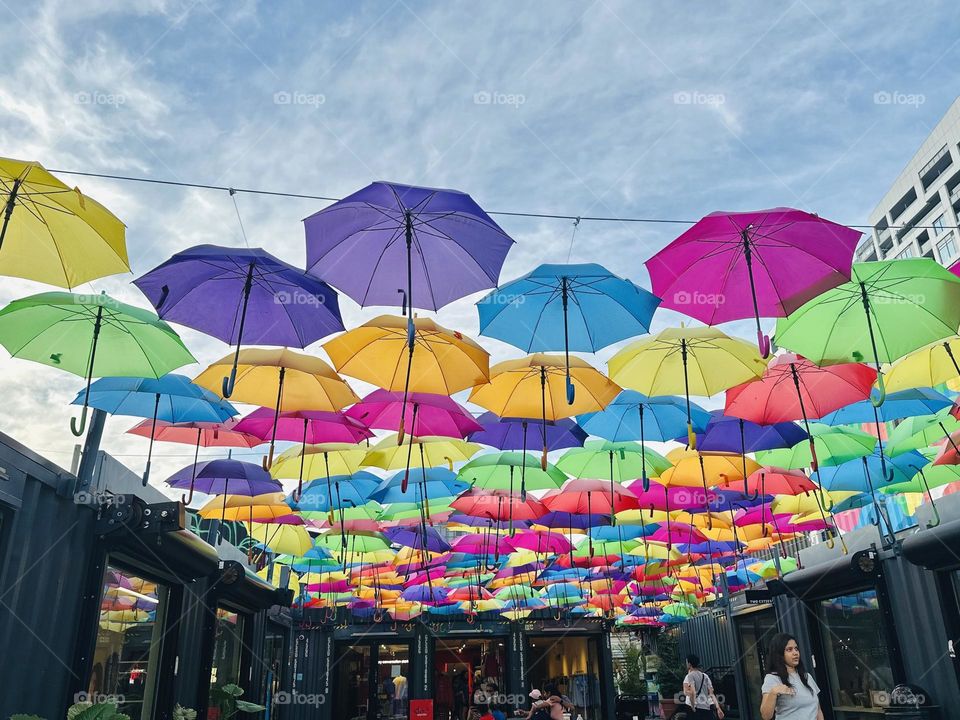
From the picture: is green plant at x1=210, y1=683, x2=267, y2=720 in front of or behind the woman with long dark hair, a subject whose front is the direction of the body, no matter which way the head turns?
behind

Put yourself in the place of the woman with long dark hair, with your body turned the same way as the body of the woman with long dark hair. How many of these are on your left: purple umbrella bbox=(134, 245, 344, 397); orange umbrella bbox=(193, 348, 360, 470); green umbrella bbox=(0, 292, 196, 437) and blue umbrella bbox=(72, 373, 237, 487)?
0

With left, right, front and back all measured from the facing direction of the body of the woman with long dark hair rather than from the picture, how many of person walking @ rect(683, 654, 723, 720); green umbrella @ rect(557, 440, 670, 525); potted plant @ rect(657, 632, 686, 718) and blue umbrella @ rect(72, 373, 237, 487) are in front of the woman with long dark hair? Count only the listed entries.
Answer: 0

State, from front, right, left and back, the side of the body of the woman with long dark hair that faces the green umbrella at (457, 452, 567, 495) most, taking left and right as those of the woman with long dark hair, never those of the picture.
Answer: back

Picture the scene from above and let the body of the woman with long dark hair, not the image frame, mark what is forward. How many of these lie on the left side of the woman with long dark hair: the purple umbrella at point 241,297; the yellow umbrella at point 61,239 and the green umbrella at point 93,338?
0

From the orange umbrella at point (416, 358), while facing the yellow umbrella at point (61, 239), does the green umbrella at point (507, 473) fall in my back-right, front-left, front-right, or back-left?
back-right

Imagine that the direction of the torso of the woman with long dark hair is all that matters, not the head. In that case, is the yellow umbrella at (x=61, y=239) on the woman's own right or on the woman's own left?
on the woman's own right

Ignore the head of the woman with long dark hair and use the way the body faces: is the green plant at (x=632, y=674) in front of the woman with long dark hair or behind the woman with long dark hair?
behind

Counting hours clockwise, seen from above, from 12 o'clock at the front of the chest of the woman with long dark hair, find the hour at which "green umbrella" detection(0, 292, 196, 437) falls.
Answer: The green umbrella is roughly at 4 o'clock from the woman with long dark hair.

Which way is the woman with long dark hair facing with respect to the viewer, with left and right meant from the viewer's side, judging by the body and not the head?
facing the viewer and to the right of the viewer

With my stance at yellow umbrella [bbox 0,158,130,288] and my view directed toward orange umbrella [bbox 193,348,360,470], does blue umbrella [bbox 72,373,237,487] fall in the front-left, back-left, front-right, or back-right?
front-left

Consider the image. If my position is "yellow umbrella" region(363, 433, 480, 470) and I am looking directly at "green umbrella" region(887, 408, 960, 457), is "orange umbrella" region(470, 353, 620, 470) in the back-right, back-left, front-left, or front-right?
front-right

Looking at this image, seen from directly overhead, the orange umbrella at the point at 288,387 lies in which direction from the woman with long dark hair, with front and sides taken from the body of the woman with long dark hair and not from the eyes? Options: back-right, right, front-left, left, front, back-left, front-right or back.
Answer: back-right
